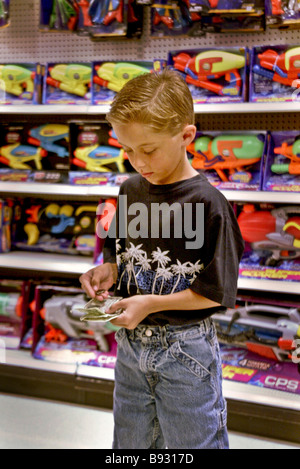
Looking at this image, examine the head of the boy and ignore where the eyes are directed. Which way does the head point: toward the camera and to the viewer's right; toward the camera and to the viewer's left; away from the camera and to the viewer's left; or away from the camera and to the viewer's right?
toward the camera and to the viewer's left

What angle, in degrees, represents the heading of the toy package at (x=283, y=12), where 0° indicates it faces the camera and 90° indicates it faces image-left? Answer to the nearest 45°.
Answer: approximately 0°
